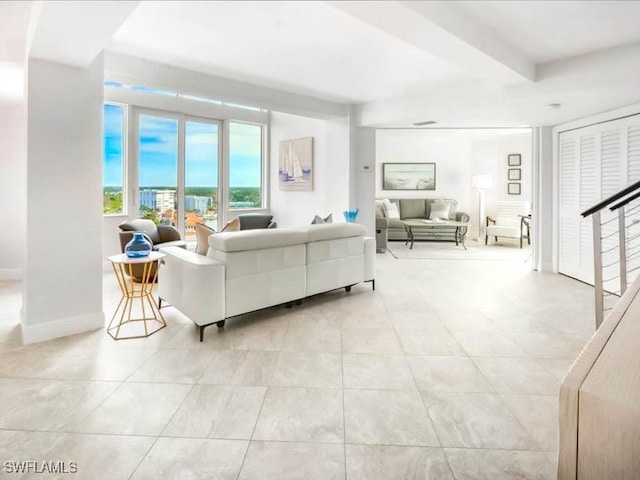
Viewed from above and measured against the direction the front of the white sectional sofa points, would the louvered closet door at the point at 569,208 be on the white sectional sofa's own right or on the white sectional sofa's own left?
on the white sectional sofa's own right

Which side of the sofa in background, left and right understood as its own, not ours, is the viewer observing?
front

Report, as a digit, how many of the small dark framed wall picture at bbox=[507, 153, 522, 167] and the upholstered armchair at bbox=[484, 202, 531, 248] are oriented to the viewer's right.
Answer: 0

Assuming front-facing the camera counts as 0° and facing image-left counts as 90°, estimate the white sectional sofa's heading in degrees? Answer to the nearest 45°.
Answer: approximately 135°

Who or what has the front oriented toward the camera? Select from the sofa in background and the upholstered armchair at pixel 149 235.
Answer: the sofa in background

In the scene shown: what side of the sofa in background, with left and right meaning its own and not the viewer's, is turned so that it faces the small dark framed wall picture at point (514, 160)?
left

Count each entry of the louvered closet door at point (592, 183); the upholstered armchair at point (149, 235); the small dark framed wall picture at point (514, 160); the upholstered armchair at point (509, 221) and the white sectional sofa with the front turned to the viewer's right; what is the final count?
1

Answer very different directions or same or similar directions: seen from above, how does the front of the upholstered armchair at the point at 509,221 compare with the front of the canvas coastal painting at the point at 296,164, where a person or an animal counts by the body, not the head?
same or similar directions

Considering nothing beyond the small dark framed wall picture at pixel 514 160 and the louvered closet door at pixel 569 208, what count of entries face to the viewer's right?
0

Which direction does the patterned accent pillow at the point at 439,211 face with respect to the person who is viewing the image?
facing the viewer

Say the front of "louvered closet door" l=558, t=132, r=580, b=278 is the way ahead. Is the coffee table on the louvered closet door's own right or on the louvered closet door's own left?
on the louvered closet door's own right

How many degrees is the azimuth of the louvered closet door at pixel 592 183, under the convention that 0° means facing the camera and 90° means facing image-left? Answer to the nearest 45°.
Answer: approximately 45°

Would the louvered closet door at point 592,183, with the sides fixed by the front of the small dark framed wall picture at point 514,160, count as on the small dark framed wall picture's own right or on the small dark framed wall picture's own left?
on the small dark framed wall picture's own left

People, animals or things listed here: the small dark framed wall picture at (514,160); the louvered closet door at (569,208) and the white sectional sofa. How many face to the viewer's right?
0

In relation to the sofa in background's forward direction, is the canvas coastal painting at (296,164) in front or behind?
in front
